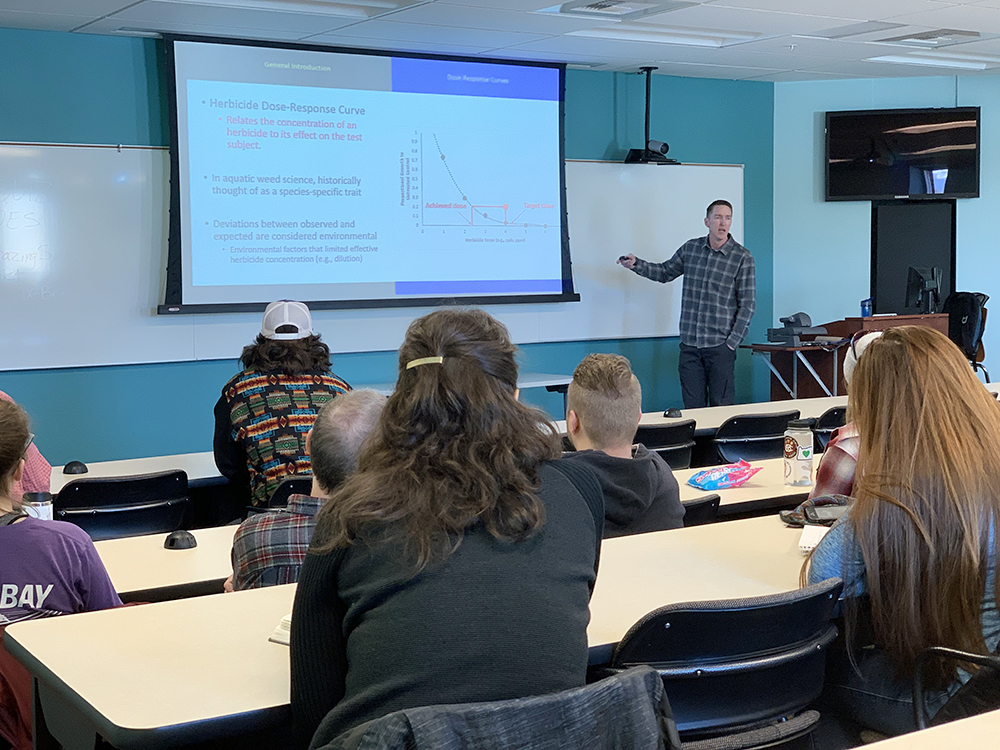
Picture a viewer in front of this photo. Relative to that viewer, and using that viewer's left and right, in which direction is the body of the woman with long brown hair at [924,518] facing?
facing away from the viewer and to the left of the viewer

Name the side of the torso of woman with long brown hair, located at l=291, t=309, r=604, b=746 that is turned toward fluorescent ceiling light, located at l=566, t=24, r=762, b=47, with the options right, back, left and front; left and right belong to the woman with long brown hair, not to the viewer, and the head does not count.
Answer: front

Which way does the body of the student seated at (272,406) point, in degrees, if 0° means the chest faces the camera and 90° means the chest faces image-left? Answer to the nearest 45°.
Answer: approximately 180°

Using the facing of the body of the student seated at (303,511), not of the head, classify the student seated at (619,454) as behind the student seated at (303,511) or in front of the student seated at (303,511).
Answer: in front

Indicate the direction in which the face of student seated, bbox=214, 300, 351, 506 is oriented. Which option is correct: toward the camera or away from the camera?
away from the camera

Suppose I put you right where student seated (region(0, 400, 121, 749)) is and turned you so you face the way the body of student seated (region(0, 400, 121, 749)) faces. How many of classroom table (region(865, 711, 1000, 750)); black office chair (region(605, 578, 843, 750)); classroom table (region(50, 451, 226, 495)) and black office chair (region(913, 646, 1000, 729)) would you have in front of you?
1

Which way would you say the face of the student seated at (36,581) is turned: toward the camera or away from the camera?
away from the camera

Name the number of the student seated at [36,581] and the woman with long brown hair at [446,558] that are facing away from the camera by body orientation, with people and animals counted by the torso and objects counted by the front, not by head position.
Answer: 2

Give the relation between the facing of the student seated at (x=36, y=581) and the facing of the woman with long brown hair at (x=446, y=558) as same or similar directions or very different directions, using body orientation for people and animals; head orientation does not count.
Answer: same or similar directions

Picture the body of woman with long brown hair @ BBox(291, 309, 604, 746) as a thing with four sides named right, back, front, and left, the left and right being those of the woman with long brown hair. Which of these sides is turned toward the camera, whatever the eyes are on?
back

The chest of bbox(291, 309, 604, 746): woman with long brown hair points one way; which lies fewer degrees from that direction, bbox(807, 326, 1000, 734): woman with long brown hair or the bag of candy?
the bag of candy

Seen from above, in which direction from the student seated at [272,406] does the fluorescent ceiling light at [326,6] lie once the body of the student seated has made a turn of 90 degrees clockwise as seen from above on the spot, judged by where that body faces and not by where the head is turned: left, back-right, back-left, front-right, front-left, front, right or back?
left

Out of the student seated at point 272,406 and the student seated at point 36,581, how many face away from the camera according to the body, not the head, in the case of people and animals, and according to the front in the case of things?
2

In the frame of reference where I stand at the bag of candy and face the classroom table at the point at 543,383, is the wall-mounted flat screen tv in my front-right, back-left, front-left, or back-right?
front-right

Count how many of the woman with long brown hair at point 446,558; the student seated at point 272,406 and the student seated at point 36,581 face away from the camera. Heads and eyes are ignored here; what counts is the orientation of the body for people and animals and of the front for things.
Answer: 3

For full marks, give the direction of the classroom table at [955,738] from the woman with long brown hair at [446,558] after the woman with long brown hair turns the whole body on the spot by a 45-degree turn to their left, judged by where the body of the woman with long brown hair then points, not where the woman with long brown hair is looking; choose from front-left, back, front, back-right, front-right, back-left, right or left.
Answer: back-right
